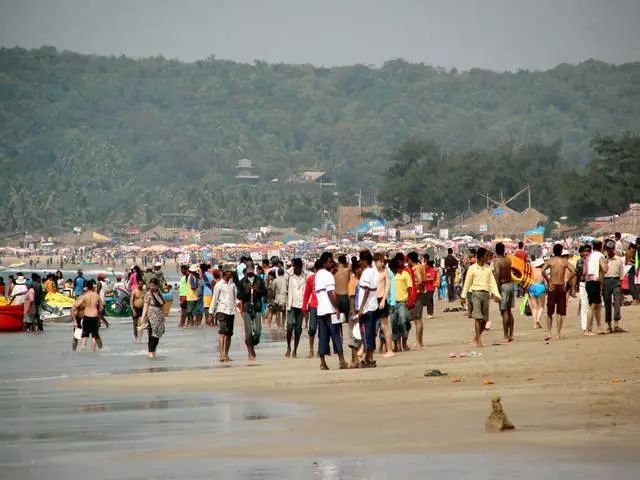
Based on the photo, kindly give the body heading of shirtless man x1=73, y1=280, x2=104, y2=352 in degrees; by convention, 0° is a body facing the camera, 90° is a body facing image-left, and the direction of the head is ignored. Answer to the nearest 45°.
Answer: approximately 180°

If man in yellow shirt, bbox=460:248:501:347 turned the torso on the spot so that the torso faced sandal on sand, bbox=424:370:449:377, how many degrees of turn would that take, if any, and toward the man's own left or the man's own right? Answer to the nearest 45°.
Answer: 0° — they already face it

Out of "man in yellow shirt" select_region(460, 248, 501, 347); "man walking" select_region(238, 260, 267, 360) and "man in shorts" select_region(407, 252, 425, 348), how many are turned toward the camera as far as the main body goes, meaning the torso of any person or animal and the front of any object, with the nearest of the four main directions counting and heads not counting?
2

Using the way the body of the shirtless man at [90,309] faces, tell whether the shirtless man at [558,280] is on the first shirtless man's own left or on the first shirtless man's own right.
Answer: on the first shirtless man's own right

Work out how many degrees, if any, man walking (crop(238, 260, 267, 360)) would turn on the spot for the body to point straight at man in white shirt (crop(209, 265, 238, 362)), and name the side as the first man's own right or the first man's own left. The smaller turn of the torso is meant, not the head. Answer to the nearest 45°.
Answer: approximately 45° to the first man's own right

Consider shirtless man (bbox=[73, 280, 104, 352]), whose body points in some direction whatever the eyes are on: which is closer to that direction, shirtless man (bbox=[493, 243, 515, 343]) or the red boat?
the red boat

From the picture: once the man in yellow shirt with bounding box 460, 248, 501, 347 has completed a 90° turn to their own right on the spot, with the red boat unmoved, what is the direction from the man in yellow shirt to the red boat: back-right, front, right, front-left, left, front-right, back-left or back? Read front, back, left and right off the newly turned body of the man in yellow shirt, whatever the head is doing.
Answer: front-right

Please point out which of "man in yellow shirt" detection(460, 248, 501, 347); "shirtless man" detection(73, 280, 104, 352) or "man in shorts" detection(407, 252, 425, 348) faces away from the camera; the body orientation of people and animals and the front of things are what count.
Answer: the shirtless man

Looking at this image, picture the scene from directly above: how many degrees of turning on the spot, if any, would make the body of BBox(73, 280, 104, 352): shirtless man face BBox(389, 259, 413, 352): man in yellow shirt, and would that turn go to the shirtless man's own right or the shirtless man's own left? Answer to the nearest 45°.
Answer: approximately 135° to the shirtless man's own right
